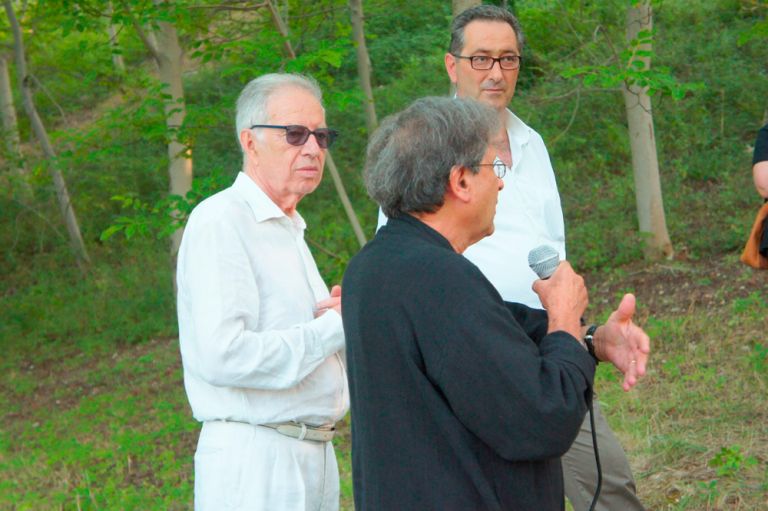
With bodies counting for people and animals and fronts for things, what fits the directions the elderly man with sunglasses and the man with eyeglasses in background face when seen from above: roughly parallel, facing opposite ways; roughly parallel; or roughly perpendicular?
roughly parallel

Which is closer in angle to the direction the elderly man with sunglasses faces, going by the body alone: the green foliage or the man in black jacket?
the man in black jacket

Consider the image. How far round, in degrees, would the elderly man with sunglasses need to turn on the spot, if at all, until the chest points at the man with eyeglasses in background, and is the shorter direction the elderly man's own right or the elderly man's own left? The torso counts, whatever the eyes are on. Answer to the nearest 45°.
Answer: approximately 45° to the elderly man's own left

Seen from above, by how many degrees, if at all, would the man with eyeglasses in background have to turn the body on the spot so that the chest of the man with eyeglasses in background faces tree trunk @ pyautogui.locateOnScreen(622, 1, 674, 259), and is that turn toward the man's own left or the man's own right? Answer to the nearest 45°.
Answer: approximately 135° to the man's own left

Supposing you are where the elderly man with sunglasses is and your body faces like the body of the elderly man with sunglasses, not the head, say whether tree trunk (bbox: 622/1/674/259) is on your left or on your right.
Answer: on your left

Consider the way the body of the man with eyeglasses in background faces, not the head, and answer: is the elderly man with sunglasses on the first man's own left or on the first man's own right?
on the first man's own right

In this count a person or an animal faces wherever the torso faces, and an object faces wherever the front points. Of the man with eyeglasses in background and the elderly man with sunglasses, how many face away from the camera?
0

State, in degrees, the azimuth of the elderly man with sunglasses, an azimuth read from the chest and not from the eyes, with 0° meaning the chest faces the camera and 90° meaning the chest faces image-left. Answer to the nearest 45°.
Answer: approximately 315°

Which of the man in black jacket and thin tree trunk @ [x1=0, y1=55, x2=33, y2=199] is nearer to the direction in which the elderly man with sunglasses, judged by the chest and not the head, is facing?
the man in black jacket

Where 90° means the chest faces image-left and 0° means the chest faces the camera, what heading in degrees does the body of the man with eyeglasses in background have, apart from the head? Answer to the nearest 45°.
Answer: approximately 315°

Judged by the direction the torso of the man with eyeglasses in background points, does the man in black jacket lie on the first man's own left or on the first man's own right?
on the first man's own right

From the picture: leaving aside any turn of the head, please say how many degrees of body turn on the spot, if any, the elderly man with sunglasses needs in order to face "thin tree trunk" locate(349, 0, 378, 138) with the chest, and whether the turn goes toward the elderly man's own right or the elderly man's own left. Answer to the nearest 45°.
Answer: approximately 135° to the elderly man's own left
